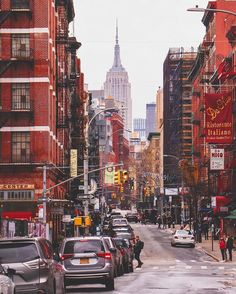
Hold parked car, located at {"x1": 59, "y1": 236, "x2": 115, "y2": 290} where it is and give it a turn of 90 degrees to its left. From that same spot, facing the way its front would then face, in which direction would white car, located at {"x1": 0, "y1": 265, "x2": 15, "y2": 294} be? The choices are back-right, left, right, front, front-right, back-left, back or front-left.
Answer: left

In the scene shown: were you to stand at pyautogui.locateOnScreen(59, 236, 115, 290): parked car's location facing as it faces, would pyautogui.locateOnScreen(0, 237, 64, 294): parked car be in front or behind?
behind

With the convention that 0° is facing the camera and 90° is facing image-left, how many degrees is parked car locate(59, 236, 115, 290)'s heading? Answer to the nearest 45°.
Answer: approximately 180°
